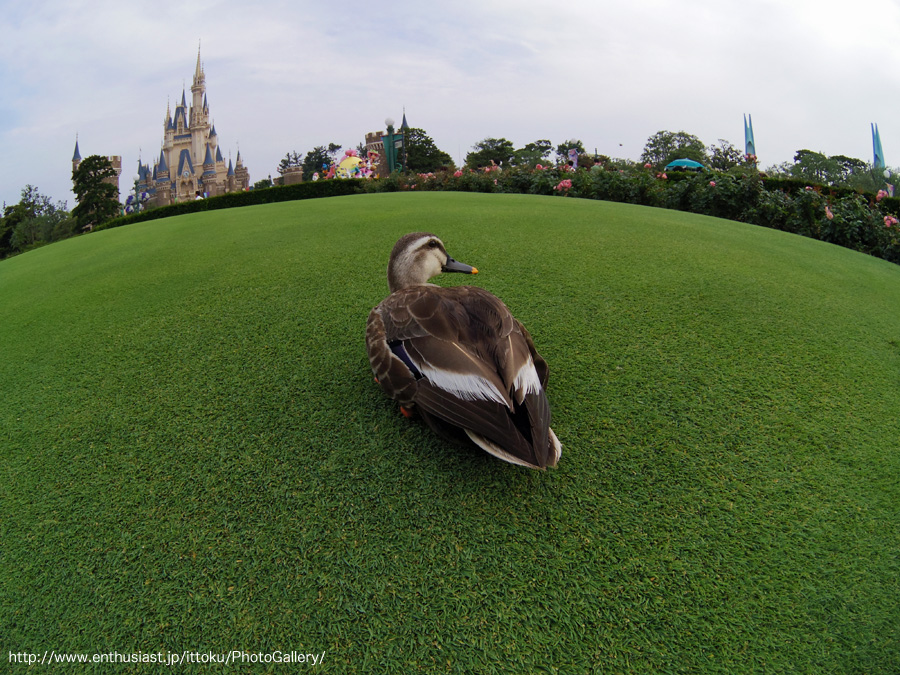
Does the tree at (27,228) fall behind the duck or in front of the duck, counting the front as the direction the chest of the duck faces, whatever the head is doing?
in front

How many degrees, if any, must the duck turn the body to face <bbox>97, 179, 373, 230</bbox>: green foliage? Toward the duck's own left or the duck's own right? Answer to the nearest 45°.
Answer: approximately 45° to the duck's own right

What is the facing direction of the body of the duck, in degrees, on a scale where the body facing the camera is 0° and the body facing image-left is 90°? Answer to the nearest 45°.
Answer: approximately 135°

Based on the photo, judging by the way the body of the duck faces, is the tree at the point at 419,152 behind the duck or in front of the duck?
in front

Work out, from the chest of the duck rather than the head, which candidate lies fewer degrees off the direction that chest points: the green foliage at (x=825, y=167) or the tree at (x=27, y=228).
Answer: the tree
